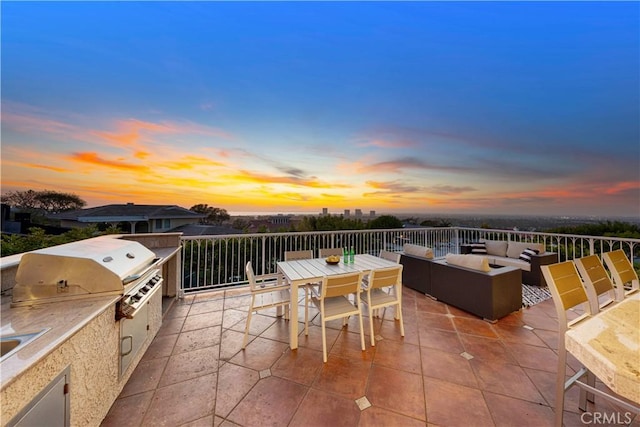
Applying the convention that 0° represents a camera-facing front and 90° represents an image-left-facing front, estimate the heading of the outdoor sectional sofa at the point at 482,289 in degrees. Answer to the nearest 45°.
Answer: approximately 225°

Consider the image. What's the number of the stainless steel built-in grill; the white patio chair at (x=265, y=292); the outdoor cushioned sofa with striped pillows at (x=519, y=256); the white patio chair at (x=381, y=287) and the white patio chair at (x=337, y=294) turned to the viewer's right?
2

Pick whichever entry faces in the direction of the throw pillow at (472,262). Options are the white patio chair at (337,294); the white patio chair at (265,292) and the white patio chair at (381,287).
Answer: the white patio chair at (265,292)

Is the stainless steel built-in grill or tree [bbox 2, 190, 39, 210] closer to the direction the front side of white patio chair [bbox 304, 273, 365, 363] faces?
the tree

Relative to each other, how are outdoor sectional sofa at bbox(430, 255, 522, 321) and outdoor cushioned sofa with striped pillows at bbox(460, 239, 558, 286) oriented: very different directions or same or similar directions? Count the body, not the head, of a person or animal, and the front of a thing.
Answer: very different directions

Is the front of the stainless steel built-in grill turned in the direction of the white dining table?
yes

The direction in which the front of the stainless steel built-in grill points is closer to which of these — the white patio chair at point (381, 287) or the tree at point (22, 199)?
the white patio chair

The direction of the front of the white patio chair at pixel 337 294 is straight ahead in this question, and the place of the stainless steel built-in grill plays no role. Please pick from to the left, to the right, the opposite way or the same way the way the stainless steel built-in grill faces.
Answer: to the right

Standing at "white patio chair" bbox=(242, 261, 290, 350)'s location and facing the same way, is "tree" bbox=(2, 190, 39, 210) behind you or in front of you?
behind

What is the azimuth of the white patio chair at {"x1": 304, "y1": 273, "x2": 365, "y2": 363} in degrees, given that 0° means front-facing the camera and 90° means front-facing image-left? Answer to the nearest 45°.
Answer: approximately 135°

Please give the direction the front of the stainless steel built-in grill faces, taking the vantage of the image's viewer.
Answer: facing to the right of the viewer

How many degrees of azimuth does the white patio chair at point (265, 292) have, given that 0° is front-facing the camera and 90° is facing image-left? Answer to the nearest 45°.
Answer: approximately 270°

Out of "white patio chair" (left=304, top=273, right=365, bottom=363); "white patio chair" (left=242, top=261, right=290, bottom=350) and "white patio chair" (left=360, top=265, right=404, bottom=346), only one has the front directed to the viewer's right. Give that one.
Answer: "white patio chair" (left=242, top=261, right=290, bottom=350)

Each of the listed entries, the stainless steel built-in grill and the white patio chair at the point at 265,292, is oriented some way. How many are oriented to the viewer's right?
2

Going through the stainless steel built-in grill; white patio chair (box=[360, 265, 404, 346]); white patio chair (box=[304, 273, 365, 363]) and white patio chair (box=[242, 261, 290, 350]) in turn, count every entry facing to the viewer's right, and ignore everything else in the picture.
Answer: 2
